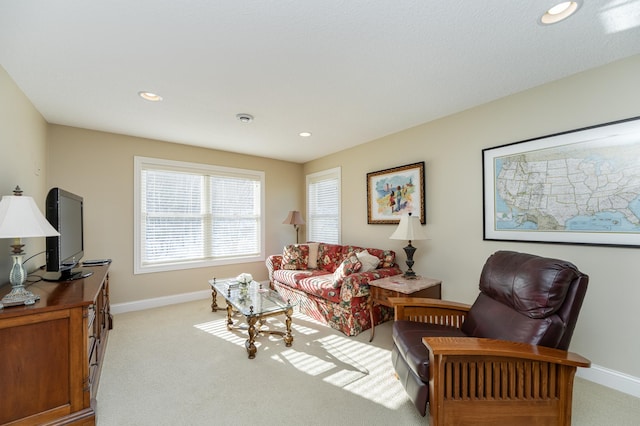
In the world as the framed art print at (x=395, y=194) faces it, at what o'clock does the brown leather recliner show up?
The brown leather recliner is roughly at 10 o'clock from the framed art print.

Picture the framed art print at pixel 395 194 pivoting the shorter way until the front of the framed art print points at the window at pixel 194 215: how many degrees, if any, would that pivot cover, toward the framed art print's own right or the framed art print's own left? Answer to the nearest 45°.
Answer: approximately 45° to the framed art print's own right

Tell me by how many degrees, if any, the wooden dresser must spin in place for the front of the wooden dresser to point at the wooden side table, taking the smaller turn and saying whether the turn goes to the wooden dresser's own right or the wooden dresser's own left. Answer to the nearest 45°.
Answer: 0° — it already faces it

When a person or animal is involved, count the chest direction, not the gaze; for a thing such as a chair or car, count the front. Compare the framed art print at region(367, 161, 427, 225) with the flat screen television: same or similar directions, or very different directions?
very different directions

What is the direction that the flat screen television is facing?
to the viewer's right

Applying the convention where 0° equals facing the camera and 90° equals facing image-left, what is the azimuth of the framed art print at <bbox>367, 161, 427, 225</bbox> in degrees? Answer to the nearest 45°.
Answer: approximately 45°

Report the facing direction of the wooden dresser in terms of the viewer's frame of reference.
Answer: facing to the right of the viewer

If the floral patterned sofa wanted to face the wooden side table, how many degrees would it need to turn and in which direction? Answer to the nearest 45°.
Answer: approximately 90° to its left
